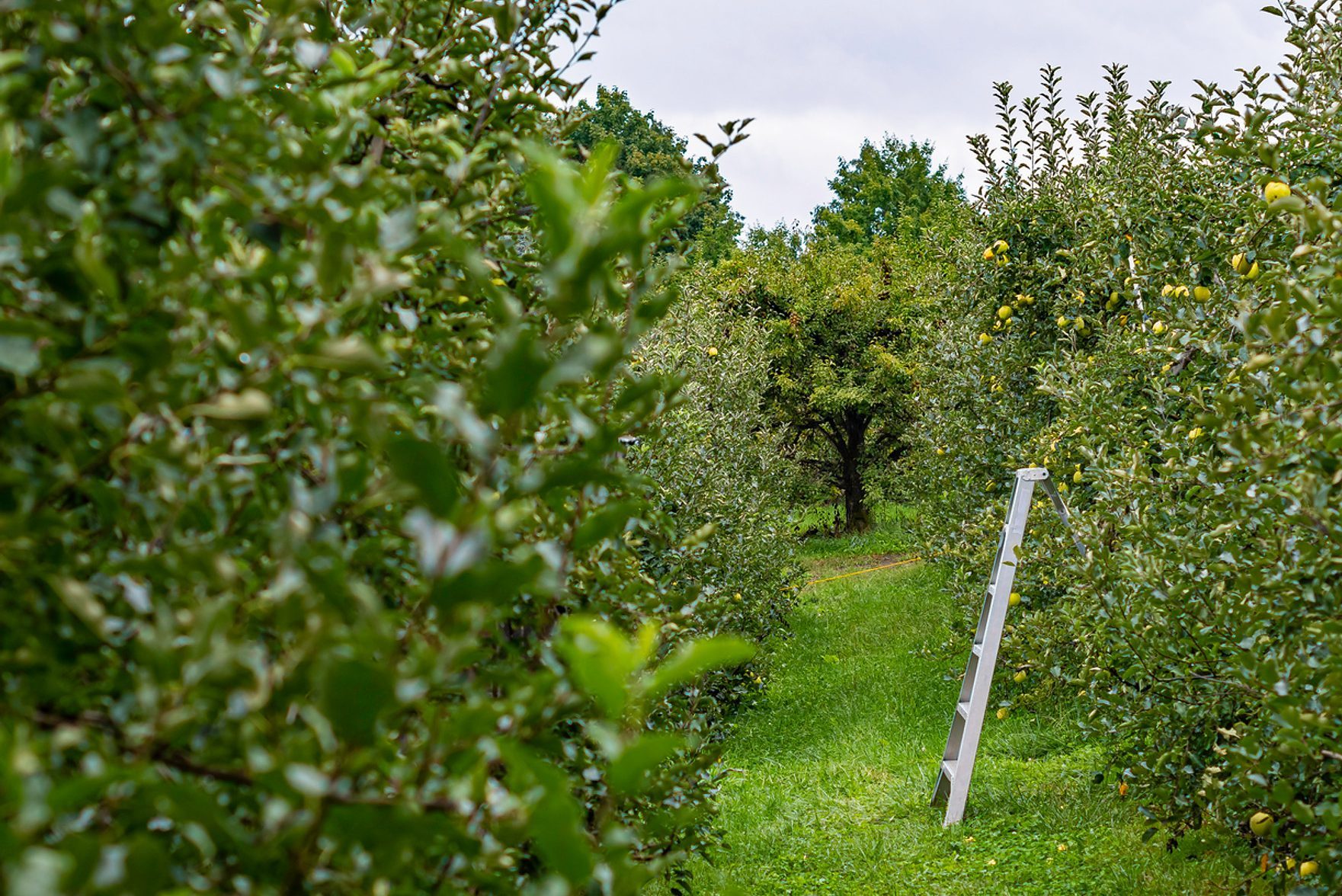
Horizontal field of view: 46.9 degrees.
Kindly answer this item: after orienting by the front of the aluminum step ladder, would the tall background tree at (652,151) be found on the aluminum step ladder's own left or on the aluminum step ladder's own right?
on the aluminum step ladder's own right

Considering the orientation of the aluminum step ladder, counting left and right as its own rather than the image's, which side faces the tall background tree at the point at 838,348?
right

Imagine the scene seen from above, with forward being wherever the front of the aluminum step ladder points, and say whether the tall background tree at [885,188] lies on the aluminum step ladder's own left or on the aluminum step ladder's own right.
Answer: on the aluminum step ladder's own right

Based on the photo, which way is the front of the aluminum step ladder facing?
to the viewer's left
